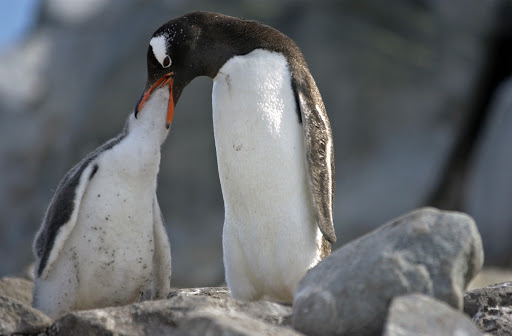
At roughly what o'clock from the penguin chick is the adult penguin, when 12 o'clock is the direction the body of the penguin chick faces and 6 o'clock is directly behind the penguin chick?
The adult penguin is roughly at 10 o'clock from the penguin chick.

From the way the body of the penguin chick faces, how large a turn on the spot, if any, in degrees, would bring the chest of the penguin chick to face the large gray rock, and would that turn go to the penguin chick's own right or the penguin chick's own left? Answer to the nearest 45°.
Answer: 0° — it already faces it

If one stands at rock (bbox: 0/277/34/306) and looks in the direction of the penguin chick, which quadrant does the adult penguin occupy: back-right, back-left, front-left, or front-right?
front-left

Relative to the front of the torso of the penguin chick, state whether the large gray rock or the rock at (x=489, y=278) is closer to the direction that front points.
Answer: the large gray rock

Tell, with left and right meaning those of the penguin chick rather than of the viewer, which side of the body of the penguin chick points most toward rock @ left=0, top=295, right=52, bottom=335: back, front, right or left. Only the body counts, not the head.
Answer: right

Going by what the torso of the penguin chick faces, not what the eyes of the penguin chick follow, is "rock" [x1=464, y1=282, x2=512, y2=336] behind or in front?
in front

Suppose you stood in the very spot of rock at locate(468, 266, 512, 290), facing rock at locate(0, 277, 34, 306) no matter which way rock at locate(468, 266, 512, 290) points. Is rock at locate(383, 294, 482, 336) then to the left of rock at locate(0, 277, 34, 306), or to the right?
left

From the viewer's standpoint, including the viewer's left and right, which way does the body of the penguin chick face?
facing the viewer and to the right of the viewer

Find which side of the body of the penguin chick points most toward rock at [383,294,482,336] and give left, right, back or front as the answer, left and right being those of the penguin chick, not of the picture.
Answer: front

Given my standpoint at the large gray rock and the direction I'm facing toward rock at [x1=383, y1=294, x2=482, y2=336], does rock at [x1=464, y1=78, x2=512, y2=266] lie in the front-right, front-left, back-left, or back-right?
back-left

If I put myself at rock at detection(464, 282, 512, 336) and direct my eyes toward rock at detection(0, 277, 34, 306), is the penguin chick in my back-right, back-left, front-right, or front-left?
front-left

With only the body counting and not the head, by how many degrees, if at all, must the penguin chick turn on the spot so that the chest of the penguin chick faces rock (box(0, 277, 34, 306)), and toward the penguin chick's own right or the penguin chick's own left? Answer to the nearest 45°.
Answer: approximately 180°

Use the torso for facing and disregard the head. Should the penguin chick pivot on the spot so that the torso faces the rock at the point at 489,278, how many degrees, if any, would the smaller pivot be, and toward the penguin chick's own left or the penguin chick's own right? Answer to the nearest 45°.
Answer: approximately 90° to the penguin chick's own left

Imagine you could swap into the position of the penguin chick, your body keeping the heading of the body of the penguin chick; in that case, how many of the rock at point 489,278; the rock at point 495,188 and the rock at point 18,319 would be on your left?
2

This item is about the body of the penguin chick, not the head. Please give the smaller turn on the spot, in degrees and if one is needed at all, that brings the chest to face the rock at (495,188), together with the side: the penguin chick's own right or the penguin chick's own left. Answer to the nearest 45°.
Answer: approximately 90° to the penguin chick's own left
